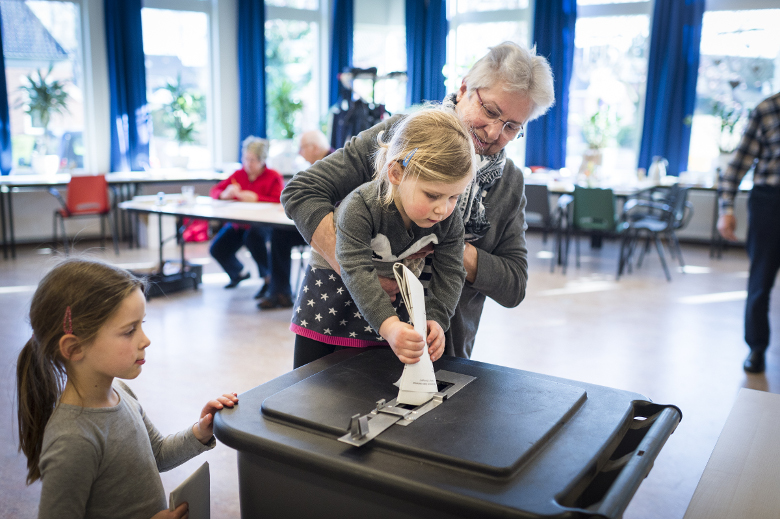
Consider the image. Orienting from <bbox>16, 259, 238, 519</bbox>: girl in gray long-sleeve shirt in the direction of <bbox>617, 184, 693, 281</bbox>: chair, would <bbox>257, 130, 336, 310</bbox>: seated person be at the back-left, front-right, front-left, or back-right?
front-left

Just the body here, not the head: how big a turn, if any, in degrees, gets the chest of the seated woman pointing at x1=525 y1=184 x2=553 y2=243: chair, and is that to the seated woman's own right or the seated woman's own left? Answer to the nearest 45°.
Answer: approximately 135° to the seated woman's own left

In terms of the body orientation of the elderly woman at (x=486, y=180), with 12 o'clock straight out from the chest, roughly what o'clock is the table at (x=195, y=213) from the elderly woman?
The table is roughly at 5 o'clock from the elderly woman.

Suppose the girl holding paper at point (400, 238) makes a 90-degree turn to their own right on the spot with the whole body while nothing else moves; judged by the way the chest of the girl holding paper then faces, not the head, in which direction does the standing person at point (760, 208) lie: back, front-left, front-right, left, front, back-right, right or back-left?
back

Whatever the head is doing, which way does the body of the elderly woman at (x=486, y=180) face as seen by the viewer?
toward the camera

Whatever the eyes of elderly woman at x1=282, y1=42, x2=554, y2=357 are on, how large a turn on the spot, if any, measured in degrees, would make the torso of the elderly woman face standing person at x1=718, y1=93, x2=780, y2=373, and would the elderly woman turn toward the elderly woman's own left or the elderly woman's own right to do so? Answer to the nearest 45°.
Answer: approximately 135° to the elderly woman's own left

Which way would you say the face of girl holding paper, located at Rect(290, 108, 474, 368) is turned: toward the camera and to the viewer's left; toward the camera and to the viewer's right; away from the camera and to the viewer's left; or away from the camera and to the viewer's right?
toward the camera and to the viewer's right

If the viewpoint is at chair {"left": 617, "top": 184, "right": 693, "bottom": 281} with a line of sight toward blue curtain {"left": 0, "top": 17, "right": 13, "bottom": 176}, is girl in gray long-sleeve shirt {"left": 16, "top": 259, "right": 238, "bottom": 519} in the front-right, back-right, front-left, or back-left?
front-left

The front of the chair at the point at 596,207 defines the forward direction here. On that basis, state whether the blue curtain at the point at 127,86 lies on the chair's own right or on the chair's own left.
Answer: on the chair's own left

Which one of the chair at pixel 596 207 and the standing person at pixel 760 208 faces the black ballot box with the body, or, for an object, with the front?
the standing person

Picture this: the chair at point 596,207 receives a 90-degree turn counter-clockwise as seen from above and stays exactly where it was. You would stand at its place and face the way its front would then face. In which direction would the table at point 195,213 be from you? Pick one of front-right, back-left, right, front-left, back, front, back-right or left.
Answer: front-left

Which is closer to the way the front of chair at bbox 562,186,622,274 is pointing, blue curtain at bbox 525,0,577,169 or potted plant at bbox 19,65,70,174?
the blue curtain

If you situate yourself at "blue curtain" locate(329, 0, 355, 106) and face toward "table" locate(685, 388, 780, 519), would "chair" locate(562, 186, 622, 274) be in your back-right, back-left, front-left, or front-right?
front-left
